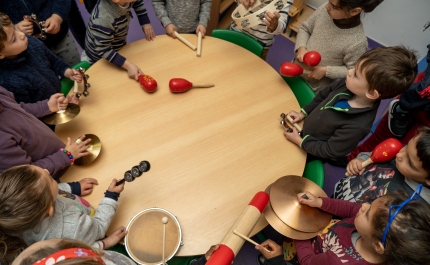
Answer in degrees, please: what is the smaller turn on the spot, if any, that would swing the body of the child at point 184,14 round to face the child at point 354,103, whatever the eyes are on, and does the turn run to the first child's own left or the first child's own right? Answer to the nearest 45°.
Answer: approximately 45° to the first child's own left

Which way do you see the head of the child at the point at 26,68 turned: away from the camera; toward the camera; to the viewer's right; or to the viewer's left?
to the viewer's right

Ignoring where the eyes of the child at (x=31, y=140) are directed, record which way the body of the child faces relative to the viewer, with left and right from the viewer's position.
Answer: facing to the right of the viewer

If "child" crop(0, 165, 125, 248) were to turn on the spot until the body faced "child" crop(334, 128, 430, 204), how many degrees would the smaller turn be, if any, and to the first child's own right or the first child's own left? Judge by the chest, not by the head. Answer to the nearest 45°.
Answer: approximately 45° to the first child's own right

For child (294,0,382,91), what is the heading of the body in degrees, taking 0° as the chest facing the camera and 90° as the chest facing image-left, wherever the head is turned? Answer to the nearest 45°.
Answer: approximately 45°

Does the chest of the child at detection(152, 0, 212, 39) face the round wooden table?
yes

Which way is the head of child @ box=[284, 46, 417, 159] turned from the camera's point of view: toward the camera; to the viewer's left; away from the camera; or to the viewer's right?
to the viewer's left

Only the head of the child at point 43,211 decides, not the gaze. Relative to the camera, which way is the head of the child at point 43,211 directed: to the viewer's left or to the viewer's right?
to the viewer's right
